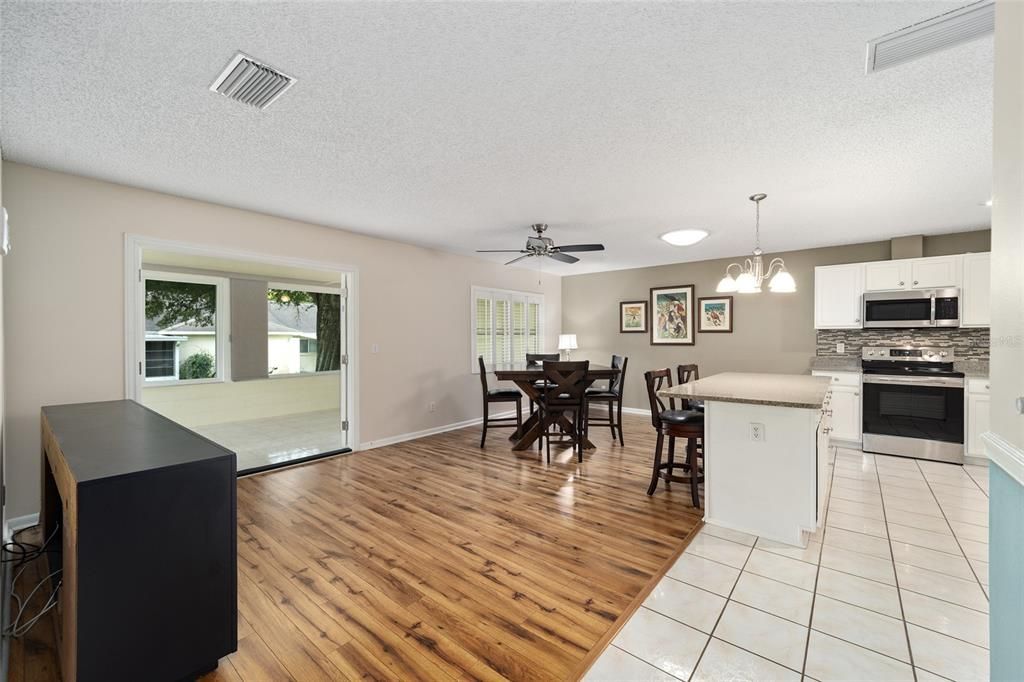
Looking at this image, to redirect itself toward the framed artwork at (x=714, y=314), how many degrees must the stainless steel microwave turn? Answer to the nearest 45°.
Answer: approximately 90° to its right

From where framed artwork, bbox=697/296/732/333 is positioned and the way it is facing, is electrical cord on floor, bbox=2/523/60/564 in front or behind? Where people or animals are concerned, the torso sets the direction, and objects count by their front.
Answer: in front

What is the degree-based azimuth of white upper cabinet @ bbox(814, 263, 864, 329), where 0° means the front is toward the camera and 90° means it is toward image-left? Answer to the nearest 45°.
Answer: approximately 0°

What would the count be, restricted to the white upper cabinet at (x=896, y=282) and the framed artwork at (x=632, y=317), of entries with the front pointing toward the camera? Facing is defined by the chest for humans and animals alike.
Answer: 2

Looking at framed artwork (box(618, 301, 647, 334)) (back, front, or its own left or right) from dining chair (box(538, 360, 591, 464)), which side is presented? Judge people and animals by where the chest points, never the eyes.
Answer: front

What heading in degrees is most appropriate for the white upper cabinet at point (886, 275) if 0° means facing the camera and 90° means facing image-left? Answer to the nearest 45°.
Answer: approximately 0°

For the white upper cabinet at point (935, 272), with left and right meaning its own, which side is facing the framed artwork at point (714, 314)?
right

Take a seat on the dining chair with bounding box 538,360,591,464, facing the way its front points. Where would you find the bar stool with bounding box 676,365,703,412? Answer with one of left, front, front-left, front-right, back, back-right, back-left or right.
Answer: right
